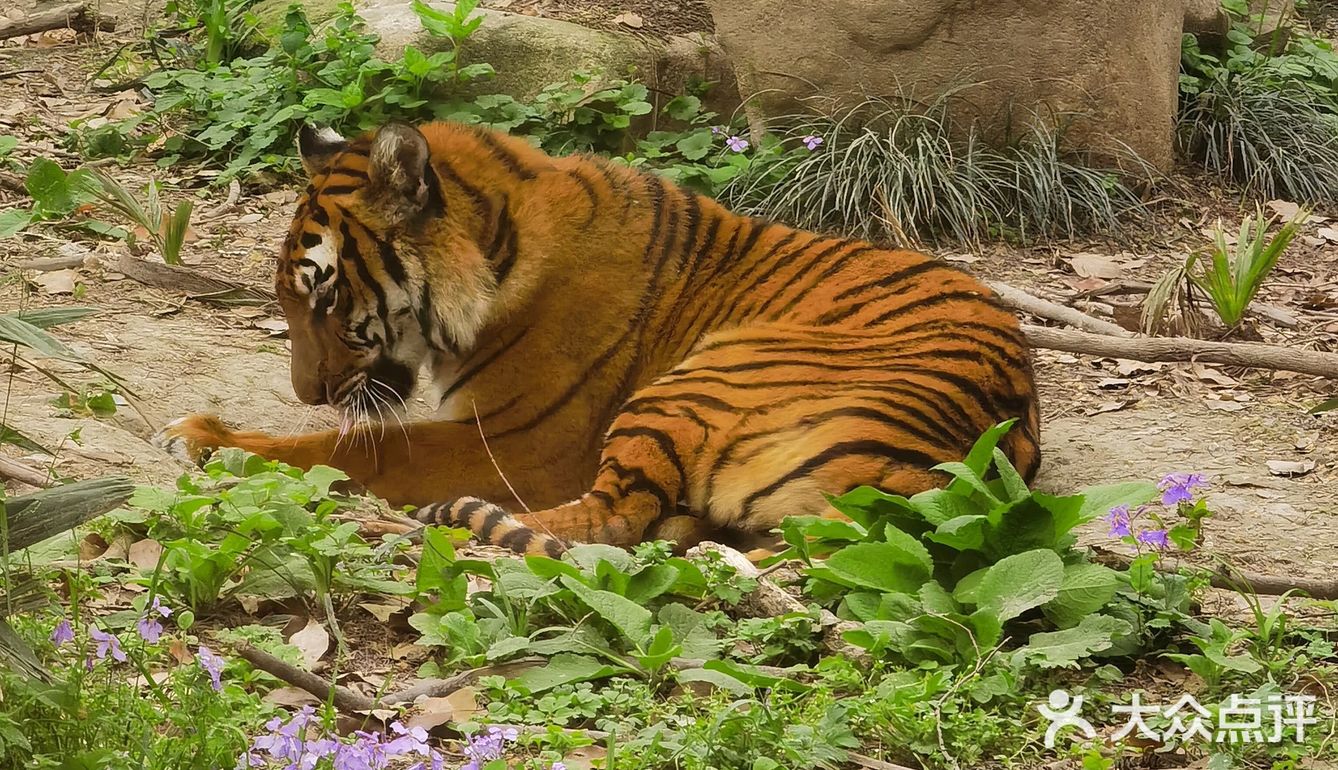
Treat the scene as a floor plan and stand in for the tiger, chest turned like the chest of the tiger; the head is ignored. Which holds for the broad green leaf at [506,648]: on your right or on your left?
on your left

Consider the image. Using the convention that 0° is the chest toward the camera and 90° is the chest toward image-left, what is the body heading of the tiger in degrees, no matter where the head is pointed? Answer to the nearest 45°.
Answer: approximately 90°

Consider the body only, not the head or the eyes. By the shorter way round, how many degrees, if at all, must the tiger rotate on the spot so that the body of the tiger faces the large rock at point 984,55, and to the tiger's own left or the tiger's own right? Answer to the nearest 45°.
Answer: approximately 135° to the tiger's own right

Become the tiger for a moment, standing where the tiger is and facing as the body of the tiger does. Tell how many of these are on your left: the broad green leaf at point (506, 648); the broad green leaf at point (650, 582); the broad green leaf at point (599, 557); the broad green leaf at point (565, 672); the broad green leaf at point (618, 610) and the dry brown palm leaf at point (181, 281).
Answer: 5

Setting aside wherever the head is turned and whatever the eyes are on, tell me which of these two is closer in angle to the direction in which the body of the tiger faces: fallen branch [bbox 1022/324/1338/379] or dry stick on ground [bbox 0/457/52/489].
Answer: the dry stick on ground

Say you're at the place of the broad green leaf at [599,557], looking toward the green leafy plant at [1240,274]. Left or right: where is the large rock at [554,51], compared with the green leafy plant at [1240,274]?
left

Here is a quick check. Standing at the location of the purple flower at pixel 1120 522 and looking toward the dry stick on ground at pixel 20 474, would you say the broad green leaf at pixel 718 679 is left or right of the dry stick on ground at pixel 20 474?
left

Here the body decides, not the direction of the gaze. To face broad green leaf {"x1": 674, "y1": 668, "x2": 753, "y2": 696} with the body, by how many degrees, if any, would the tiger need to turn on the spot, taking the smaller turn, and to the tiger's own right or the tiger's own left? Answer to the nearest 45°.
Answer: approximately 90° to the tiger's own left

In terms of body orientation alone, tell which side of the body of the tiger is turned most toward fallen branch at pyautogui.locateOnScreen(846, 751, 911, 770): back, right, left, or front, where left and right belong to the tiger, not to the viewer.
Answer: left

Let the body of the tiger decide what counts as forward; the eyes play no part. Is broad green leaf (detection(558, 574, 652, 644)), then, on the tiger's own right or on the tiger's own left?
on the tiger's own left

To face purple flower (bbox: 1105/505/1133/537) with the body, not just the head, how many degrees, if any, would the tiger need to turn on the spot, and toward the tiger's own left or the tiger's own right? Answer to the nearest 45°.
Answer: approximately 135° to the tiger's own left

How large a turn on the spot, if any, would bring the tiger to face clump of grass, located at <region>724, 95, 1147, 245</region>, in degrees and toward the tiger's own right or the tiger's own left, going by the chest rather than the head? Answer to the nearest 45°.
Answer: approximately 135° to the tiger's own right
